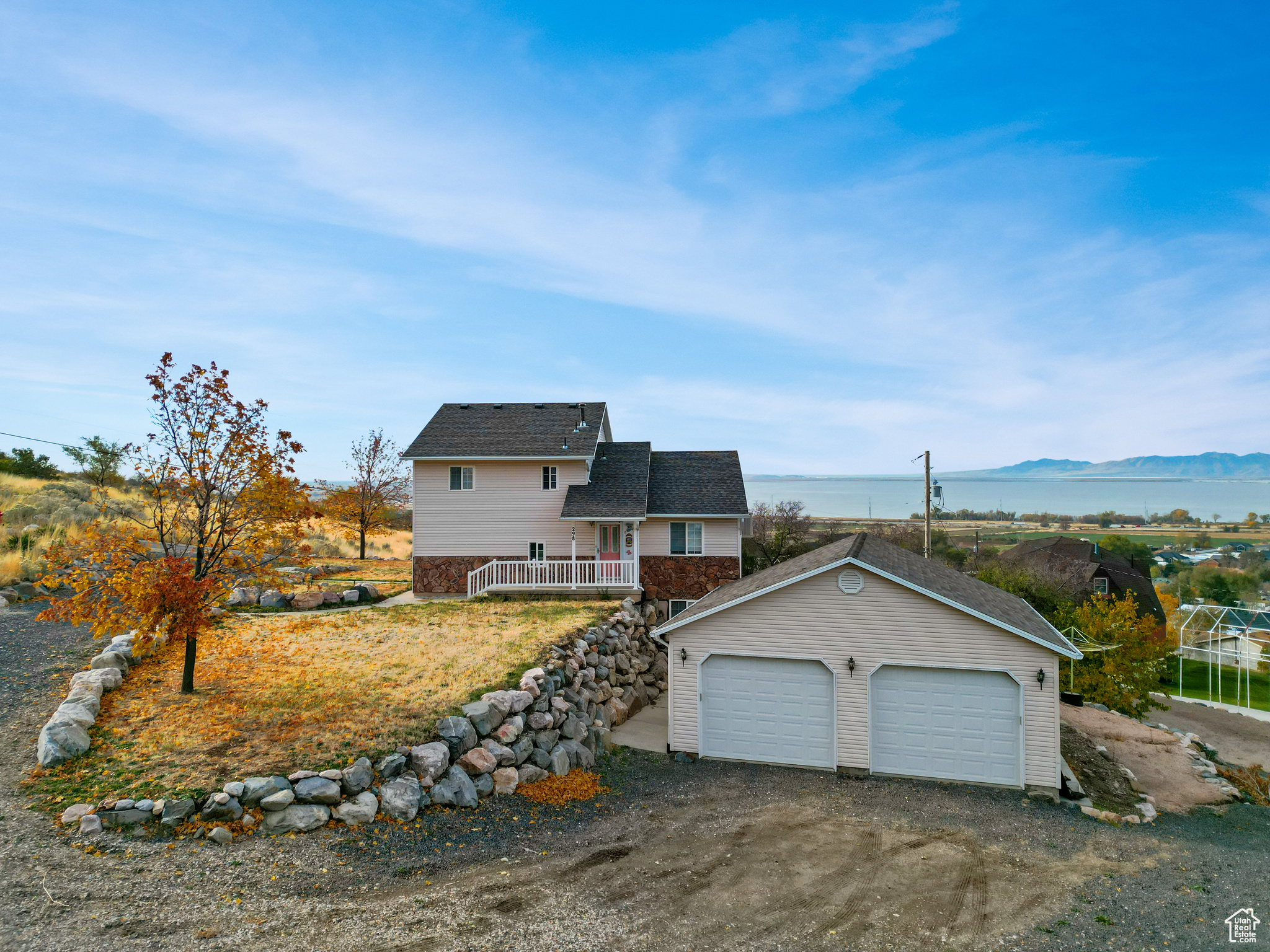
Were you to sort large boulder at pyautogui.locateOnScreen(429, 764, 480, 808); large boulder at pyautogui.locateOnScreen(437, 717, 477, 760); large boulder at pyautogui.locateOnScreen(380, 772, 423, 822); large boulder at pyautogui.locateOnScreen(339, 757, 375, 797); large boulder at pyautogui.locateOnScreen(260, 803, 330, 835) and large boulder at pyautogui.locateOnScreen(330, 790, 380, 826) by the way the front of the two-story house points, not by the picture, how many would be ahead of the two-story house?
6

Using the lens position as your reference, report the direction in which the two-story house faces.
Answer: facing the viewer

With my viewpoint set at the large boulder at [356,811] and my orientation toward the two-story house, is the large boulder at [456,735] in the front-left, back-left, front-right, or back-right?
front-right

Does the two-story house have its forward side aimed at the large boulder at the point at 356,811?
yes

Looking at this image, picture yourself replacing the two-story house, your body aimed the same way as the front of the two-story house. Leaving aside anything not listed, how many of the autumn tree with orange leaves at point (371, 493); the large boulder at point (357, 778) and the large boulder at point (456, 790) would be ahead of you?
2

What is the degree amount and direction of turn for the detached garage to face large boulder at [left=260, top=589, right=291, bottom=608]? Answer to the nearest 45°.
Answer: approximately 90° to its right

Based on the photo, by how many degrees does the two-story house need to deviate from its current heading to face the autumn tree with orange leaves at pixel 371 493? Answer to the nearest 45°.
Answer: approximately 135° to its right

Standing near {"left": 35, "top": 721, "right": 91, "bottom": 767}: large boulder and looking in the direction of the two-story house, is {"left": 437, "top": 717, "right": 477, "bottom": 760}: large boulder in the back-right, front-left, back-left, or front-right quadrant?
front-right

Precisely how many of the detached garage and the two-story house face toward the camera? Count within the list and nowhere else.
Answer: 2

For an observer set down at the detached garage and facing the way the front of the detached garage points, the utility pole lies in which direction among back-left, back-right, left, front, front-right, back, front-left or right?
back

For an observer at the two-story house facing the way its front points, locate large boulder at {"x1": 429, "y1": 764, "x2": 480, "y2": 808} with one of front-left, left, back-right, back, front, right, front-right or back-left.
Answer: front

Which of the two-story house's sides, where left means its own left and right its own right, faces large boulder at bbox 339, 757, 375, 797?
front

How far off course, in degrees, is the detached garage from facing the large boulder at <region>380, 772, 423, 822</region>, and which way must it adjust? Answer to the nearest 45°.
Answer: approximately 45° to its right
